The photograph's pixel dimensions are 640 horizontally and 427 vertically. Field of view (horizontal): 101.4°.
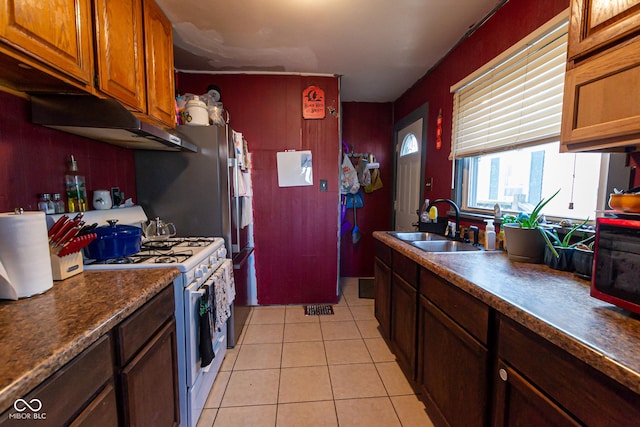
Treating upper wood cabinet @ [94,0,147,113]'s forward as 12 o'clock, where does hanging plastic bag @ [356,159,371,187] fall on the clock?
The hanging plastic bag is roughly at 10 o'clock from the upper wood cabinet.

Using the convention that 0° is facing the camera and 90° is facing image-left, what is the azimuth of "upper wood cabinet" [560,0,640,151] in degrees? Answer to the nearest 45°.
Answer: approximately 45°

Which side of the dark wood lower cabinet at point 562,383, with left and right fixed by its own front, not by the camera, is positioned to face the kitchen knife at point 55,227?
front

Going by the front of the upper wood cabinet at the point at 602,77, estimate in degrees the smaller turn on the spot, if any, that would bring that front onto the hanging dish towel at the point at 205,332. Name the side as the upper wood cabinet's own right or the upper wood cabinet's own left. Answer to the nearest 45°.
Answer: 0° — it already faces it

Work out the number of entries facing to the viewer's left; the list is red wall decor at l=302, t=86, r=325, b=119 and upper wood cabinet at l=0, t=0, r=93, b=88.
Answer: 0

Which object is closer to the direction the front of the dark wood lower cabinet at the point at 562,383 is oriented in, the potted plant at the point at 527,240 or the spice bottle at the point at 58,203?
the spice bottle

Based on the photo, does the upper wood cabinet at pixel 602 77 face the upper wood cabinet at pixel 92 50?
yes

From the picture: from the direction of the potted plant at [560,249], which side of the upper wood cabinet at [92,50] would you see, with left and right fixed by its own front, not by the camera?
front

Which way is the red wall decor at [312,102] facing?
toward the camera

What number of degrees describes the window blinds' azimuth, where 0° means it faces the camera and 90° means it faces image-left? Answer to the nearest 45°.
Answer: approximately 45°

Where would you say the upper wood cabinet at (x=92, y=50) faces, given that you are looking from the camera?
facing the viewer and to the right of the viewer

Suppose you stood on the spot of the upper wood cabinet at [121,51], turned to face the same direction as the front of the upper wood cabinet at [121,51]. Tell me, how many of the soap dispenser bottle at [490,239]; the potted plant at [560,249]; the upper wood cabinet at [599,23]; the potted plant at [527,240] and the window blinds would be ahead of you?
5

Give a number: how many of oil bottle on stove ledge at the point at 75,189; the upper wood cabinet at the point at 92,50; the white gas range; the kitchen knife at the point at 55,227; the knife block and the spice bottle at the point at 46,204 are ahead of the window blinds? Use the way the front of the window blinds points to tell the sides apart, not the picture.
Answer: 6

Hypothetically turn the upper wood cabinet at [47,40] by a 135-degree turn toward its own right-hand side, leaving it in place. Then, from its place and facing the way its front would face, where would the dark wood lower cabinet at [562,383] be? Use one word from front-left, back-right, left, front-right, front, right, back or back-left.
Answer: back-left

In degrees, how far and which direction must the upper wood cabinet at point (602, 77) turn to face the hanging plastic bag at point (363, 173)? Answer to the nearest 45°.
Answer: approximately 90° to its right

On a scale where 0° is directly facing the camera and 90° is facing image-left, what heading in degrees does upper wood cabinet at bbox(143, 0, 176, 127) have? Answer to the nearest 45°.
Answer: approximately 315°

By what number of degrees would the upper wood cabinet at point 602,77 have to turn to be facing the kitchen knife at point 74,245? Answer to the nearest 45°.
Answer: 0° — it already faces it

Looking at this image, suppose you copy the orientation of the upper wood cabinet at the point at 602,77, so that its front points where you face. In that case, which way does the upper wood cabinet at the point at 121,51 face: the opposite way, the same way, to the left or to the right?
the opposite way

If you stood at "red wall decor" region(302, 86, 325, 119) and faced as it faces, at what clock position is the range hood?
The range hood is roughly at 1 o'clock from the red wall decor.

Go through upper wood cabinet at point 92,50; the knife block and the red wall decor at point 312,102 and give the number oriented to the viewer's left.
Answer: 0

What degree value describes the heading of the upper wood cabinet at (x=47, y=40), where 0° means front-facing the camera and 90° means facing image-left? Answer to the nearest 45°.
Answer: approximately 315°
